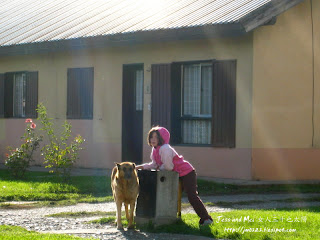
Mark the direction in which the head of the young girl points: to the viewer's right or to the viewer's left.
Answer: to the viewer's left

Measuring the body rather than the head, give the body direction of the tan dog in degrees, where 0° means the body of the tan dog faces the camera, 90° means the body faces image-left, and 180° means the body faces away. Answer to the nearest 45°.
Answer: approximately 0°

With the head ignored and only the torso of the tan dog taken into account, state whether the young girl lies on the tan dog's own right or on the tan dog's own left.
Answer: on the tan dog's own left
